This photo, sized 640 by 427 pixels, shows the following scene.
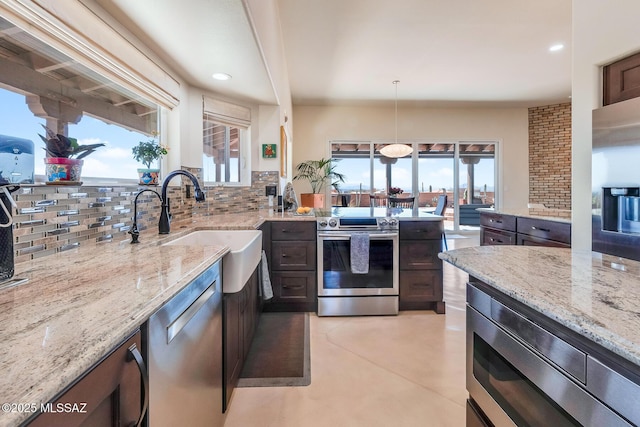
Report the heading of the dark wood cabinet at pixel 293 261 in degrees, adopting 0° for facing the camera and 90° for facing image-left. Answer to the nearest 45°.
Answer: approximately 0°

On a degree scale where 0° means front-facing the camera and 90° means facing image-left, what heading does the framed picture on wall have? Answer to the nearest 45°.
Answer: approximately 0°

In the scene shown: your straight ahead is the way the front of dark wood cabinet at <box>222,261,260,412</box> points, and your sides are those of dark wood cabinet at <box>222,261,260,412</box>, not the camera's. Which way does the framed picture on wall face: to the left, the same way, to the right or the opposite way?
to the right

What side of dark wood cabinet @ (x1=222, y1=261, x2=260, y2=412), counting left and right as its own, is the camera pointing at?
right

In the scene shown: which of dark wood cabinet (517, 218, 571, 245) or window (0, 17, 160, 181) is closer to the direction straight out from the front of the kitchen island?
the window

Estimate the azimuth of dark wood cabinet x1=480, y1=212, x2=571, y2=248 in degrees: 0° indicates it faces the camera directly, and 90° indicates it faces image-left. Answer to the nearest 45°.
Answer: approximately 45°

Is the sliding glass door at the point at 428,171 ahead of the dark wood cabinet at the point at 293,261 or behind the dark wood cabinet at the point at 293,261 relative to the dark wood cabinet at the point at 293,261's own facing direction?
behind

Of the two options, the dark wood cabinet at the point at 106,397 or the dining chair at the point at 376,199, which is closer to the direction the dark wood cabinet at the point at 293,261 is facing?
the dark wood cabinet

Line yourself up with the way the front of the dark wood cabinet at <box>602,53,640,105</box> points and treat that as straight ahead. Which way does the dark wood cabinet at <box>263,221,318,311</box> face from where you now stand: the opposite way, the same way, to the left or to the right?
to the left

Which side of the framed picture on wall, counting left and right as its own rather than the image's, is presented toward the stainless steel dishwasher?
front

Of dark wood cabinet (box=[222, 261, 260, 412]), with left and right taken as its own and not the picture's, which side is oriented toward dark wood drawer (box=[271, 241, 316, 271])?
left

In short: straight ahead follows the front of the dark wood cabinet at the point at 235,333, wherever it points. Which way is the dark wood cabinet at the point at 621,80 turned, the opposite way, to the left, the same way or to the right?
the opposite way

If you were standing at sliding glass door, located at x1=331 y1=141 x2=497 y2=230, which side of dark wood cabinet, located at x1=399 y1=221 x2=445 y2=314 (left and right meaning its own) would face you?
back
